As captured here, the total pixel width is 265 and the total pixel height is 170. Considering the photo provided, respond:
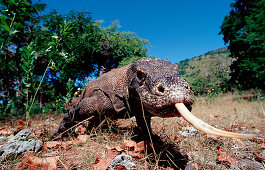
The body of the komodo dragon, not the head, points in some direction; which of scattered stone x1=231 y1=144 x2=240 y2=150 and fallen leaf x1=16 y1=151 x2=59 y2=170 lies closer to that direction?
the scattered stone

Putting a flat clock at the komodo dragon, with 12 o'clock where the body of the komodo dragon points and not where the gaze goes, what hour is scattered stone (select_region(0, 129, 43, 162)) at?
The scattered stone is roughly at 4 o'clock from the komodo dragon.

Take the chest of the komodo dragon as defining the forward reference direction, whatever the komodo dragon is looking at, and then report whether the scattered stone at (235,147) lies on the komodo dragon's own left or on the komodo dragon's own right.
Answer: on the komodo dragon's own left

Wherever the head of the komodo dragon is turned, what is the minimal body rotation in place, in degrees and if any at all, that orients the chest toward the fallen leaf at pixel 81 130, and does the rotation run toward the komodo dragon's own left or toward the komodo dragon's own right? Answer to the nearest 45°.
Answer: approximately 180°

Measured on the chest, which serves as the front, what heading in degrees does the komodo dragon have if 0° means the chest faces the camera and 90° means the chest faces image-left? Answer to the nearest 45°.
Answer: approximately 315°

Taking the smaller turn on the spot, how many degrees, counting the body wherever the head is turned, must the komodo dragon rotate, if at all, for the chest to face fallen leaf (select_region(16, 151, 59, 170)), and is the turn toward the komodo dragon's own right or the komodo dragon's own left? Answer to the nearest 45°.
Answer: approximately 90° to the komodo dragon's own right

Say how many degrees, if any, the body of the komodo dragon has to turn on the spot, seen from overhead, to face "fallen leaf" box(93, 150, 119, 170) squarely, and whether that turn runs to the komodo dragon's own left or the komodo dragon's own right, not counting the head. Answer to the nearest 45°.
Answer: approximately 90° to the komodo dragon's own right

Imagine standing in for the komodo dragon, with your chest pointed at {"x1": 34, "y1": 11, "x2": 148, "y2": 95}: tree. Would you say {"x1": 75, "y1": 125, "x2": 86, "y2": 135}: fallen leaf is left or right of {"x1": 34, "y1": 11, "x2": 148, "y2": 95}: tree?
left

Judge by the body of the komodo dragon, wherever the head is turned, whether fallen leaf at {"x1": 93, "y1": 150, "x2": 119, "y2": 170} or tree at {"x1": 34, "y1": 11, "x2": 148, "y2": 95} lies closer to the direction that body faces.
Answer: the fallen leaf

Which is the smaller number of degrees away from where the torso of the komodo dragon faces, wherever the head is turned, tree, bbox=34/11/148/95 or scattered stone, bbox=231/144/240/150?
the scattered stone

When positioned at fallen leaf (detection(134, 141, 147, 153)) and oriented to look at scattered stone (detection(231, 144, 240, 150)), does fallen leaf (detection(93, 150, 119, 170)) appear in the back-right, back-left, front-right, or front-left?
back-right
